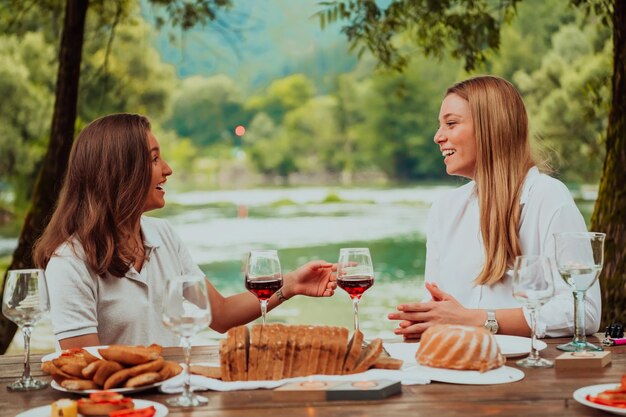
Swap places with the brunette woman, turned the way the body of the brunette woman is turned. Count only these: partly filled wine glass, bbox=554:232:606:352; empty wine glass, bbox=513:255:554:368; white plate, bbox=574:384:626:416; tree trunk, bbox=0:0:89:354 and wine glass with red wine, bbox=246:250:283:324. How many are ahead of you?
4

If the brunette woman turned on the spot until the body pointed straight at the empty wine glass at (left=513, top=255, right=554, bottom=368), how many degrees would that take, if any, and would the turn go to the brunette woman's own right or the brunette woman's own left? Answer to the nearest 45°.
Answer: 0° — they already face it

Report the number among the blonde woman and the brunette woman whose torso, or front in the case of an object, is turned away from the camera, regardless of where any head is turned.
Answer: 0

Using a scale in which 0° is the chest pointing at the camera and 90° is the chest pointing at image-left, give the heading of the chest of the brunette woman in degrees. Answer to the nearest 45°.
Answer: approximately 315°

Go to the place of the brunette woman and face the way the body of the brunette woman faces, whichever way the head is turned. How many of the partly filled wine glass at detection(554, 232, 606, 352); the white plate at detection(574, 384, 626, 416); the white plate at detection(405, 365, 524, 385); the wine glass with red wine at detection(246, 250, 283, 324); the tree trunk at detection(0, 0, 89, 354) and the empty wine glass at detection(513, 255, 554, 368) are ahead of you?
5

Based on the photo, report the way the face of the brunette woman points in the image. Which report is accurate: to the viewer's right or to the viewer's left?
to the viewer's right

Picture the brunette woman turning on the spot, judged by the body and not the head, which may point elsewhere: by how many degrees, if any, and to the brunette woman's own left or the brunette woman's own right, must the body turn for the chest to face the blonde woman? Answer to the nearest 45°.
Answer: approximately 45° to the brunette woman's own left

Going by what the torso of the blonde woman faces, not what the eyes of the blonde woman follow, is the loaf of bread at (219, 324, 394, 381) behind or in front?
in front

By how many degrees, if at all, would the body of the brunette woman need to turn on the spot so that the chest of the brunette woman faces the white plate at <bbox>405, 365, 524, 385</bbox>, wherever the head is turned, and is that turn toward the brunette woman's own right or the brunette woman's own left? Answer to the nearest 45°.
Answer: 0° — they already face it

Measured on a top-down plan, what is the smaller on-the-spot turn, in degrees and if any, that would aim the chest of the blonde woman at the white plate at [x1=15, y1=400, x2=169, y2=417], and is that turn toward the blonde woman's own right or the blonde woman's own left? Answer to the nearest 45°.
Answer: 0° — they already face it

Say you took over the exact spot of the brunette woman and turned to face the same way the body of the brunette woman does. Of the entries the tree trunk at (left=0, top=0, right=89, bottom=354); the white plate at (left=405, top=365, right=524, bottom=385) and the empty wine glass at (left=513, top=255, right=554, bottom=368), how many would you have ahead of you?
2

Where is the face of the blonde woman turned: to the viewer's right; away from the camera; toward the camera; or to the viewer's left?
to the viewer's left
